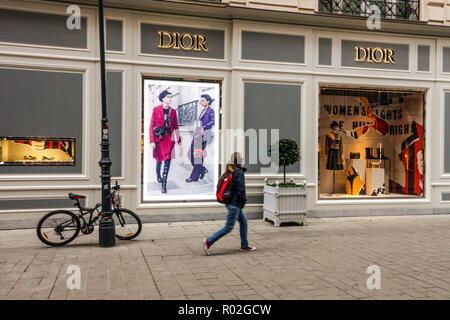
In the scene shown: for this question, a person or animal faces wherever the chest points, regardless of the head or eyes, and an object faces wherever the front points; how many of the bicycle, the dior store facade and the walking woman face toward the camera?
1

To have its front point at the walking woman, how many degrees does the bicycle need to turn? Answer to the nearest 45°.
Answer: approximately 45° to its right

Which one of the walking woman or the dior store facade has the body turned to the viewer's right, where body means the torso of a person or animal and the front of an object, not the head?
the walking woman

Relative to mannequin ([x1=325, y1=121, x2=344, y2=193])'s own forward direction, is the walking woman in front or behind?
in front

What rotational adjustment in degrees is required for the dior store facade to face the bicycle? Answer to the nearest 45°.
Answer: approximately 45° to its right

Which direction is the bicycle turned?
to the viewer's right

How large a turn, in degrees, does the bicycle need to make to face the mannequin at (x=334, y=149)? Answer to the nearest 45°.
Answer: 0° — it already faces it

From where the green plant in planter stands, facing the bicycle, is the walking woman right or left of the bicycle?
left

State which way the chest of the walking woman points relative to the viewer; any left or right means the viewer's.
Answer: facing to the right of the viewer

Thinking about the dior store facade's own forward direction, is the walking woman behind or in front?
in front

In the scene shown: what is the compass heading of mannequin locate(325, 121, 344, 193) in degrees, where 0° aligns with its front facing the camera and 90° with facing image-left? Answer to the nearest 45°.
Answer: approximately 0°

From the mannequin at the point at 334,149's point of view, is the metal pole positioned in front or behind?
in front
